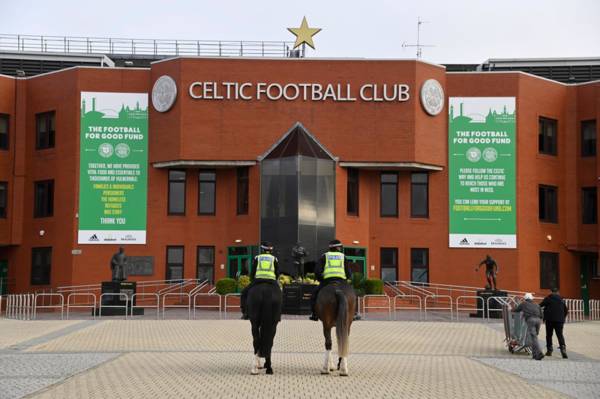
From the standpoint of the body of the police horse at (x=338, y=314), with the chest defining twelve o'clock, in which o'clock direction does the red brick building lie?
The red brick building is roughly at 12 o'clock from the police horse.

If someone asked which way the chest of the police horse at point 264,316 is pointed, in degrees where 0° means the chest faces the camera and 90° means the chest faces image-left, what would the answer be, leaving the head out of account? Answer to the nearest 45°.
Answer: approximately 180°

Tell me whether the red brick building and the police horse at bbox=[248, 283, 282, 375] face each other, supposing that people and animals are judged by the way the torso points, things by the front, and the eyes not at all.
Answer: yes

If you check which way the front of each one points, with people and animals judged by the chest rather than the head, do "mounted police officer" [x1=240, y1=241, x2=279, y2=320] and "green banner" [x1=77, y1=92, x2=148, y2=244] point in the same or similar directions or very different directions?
very different directions

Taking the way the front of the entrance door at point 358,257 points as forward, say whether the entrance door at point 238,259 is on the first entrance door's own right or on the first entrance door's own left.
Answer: on the first entrance door's own right

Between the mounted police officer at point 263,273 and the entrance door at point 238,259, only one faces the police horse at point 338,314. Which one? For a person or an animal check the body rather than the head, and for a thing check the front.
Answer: the entrance door

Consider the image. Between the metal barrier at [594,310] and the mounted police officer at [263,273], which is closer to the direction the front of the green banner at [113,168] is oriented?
the mounted police officer

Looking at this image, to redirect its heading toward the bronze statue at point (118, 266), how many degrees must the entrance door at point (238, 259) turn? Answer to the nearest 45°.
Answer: approximately 45° to its right

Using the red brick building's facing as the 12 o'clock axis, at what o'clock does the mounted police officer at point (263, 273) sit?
The mounted police officer is roughly at 12 o'clock from the red brick building.

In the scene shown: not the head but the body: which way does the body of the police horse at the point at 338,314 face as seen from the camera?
away from the camera

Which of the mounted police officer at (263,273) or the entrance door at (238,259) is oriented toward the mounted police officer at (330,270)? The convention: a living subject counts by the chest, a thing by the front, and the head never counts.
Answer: the entrance door

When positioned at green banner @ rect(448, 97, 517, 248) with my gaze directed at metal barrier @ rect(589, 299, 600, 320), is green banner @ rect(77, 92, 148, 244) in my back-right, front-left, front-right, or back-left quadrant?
back-right

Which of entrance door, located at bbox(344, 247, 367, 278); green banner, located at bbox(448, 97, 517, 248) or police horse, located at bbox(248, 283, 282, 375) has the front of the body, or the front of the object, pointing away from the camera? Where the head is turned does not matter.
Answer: the police horse
